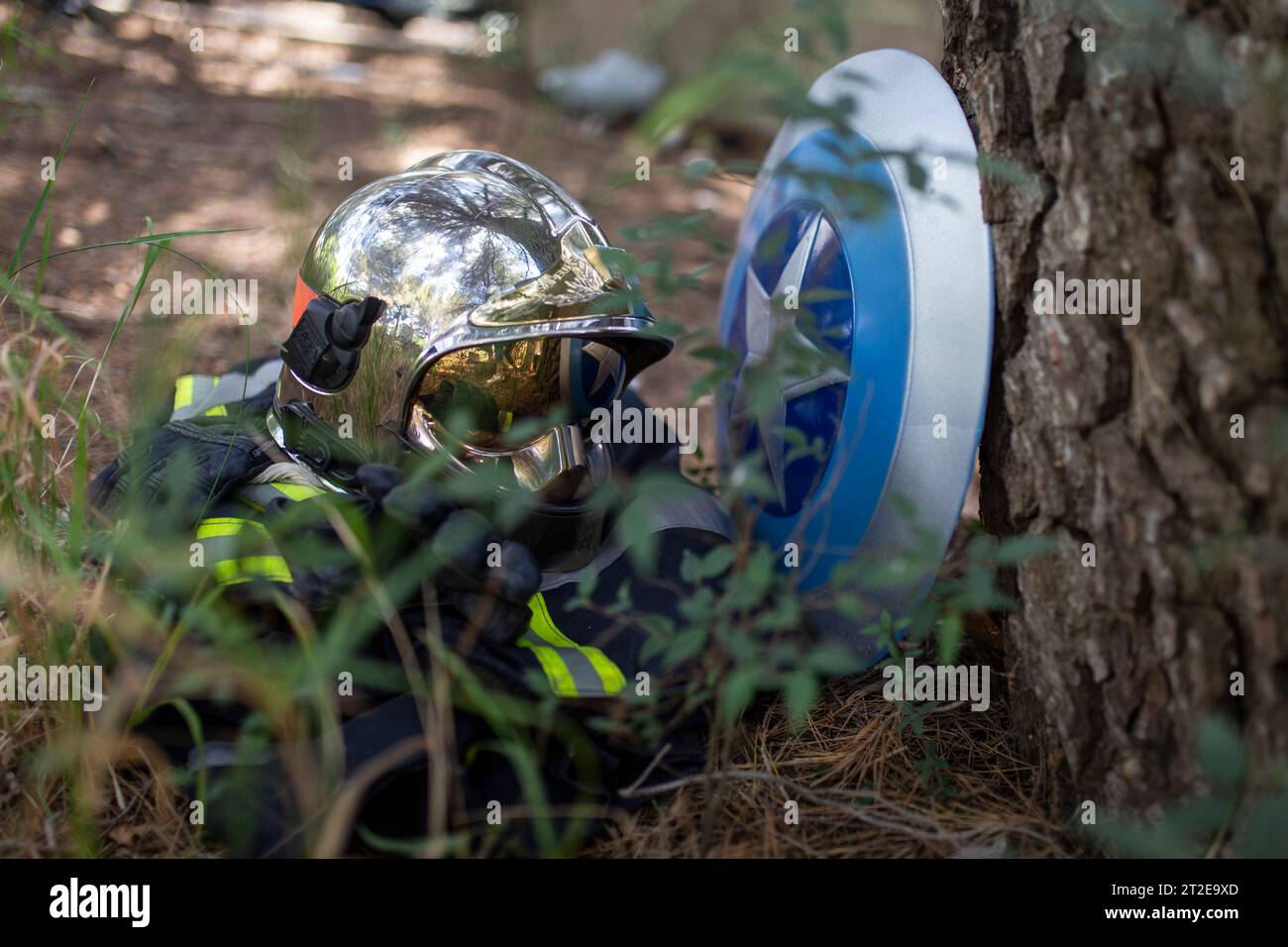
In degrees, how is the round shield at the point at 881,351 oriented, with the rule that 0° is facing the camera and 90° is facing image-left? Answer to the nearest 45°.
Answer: approximately 45°
